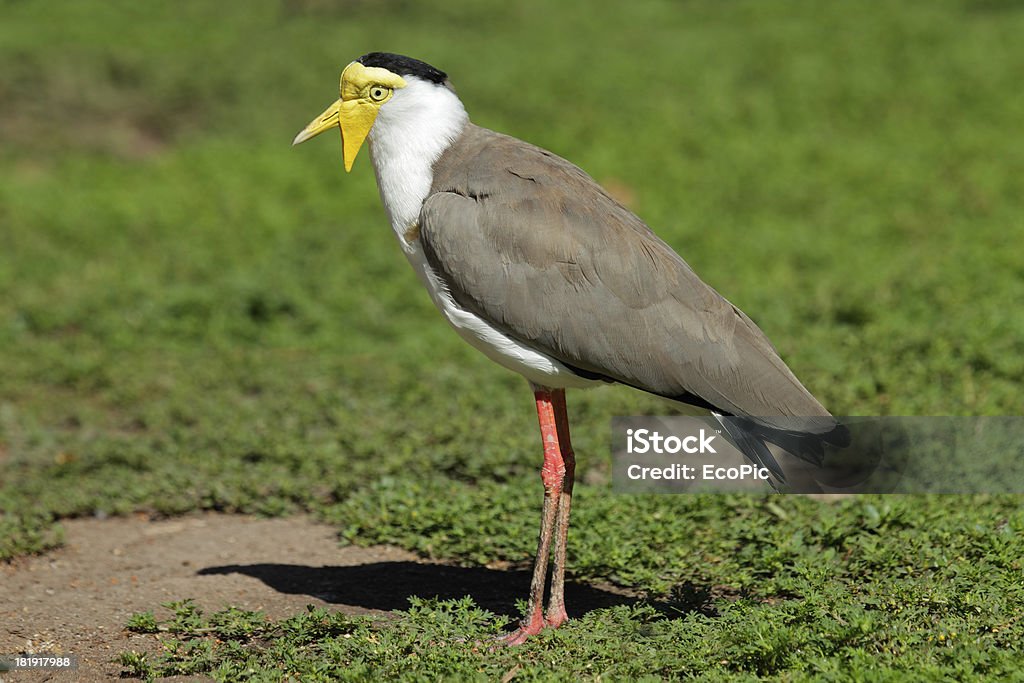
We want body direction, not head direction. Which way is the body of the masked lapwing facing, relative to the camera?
to the viewer's left
